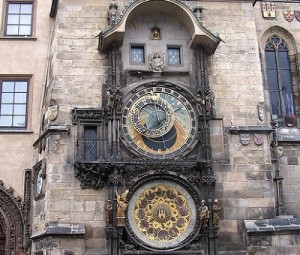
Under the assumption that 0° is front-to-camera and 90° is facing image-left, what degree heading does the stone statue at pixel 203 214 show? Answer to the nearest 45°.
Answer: approximately 0°

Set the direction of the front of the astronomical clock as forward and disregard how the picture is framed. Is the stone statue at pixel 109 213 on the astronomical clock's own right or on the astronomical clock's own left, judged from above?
on the astronomical clock's own right

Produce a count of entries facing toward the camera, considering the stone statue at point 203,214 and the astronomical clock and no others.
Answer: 2

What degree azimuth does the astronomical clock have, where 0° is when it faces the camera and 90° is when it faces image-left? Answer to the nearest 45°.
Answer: approximately 0°

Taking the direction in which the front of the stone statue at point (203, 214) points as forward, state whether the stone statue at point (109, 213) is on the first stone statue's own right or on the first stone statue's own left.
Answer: on the first stone statue's own right
